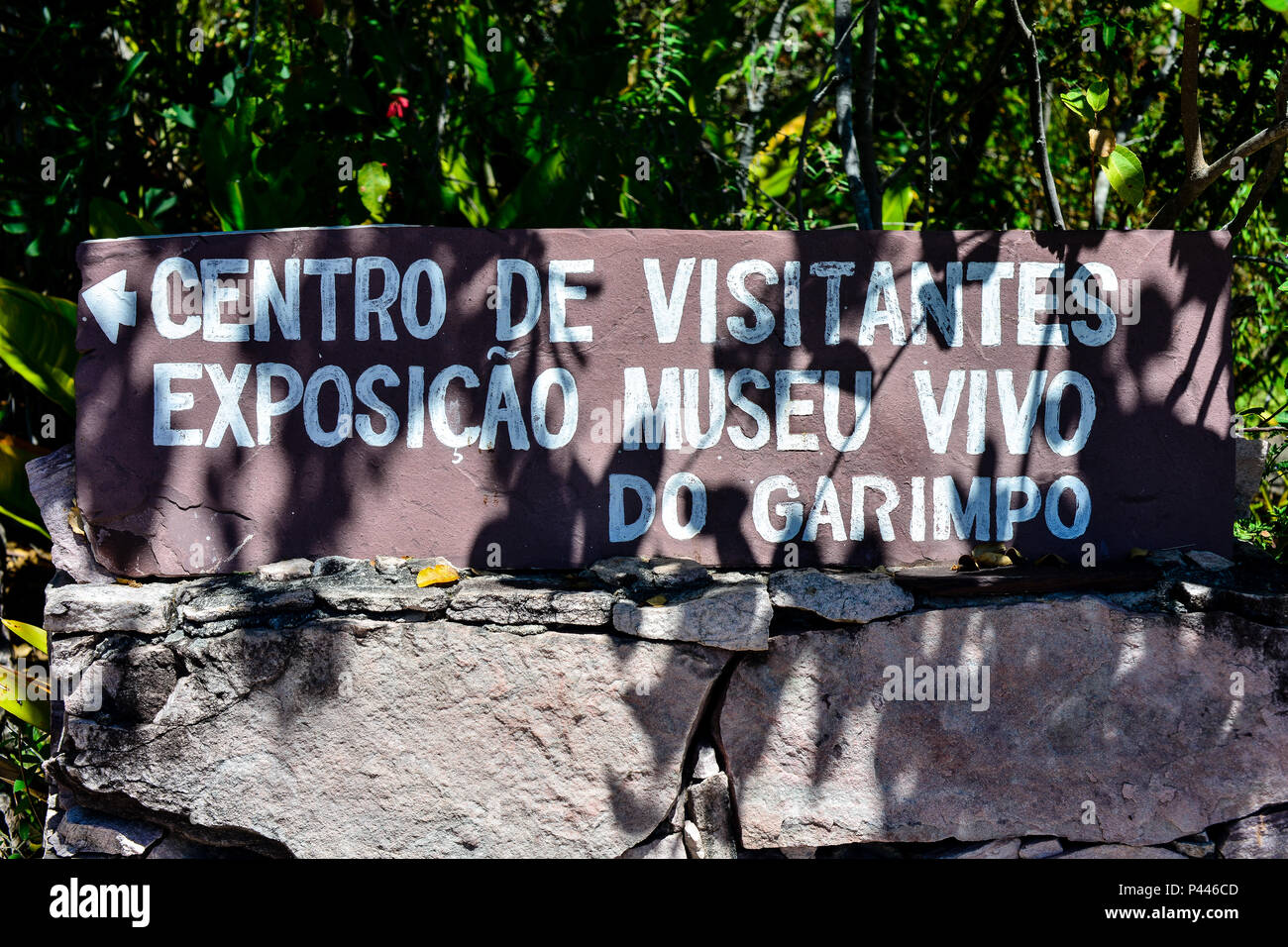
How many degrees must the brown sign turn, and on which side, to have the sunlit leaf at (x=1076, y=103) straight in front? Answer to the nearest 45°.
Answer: approximately 90° to its left

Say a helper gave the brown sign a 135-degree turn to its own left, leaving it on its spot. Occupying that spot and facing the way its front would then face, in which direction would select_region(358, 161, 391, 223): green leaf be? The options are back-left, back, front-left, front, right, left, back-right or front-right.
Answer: left

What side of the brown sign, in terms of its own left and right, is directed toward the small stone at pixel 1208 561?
left

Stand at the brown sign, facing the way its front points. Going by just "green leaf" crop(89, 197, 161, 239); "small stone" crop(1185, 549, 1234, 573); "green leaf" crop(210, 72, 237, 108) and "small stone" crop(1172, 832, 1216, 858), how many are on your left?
2

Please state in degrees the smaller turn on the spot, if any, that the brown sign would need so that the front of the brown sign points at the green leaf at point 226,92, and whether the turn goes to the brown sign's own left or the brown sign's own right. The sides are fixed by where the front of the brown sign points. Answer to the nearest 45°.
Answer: approximately 135° to the brown sign's own right

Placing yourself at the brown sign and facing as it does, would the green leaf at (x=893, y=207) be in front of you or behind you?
behind

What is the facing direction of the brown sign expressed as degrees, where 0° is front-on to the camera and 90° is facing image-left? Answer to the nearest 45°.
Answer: approximately 0°

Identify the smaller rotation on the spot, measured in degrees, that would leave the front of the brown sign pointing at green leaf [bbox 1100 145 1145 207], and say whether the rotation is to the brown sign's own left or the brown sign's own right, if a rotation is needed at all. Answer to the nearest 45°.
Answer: approximately 90° to the brown sign's own left

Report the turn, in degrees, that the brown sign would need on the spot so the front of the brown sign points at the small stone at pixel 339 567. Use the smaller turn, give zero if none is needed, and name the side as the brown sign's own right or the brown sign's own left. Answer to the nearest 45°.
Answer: approximately 90° to the brown sign's own right
